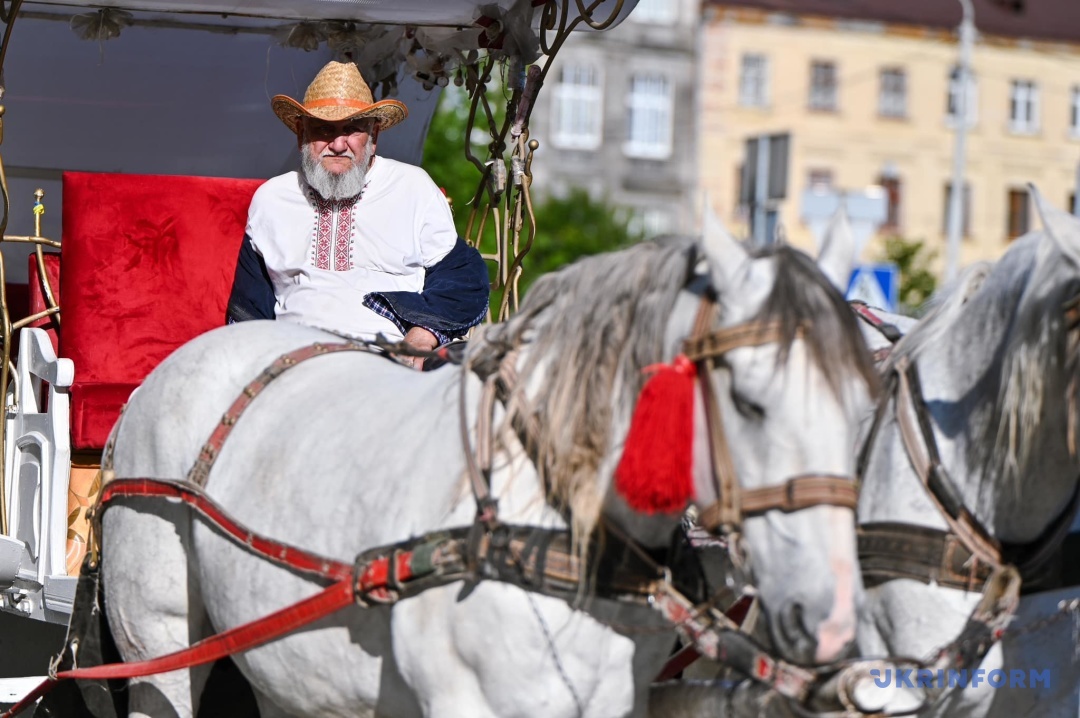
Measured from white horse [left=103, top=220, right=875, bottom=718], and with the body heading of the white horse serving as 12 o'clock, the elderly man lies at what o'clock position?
The elderly man is roughly at 7 o'clock from the white horse.

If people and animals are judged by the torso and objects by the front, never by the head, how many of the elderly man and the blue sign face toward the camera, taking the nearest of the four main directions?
2

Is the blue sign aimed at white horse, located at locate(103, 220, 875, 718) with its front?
yes

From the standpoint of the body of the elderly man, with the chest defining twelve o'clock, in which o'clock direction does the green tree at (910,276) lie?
The green tree is roughly at 7 o'clock from the elderly man.

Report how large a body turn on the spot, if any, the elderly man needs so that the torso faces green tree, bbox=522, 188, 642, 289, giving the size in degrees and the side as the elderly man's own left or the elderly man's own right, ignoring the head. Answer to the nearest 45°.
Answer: approximately 180°

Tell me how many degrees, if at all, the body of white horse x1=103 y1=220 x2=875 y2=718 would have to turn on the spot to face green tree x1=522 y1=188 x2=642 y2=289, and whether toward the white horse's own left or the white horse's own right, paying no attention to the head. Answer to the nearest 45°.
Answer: approximately 135° to the white horse's own left

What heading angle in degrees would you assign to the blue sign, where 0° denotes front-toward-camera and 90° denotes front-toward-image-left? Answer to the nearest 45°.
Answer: approximately 0°

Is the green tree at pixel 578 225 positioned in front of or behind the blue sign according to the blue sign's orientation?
behind

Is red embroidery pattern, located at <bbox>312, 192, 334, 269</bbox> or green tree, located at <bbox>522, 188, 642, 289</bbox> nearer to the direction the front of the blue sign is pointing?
the red embroidery pattern

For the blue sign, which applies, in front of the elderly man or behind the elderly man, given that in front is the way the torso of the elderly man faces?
behind
